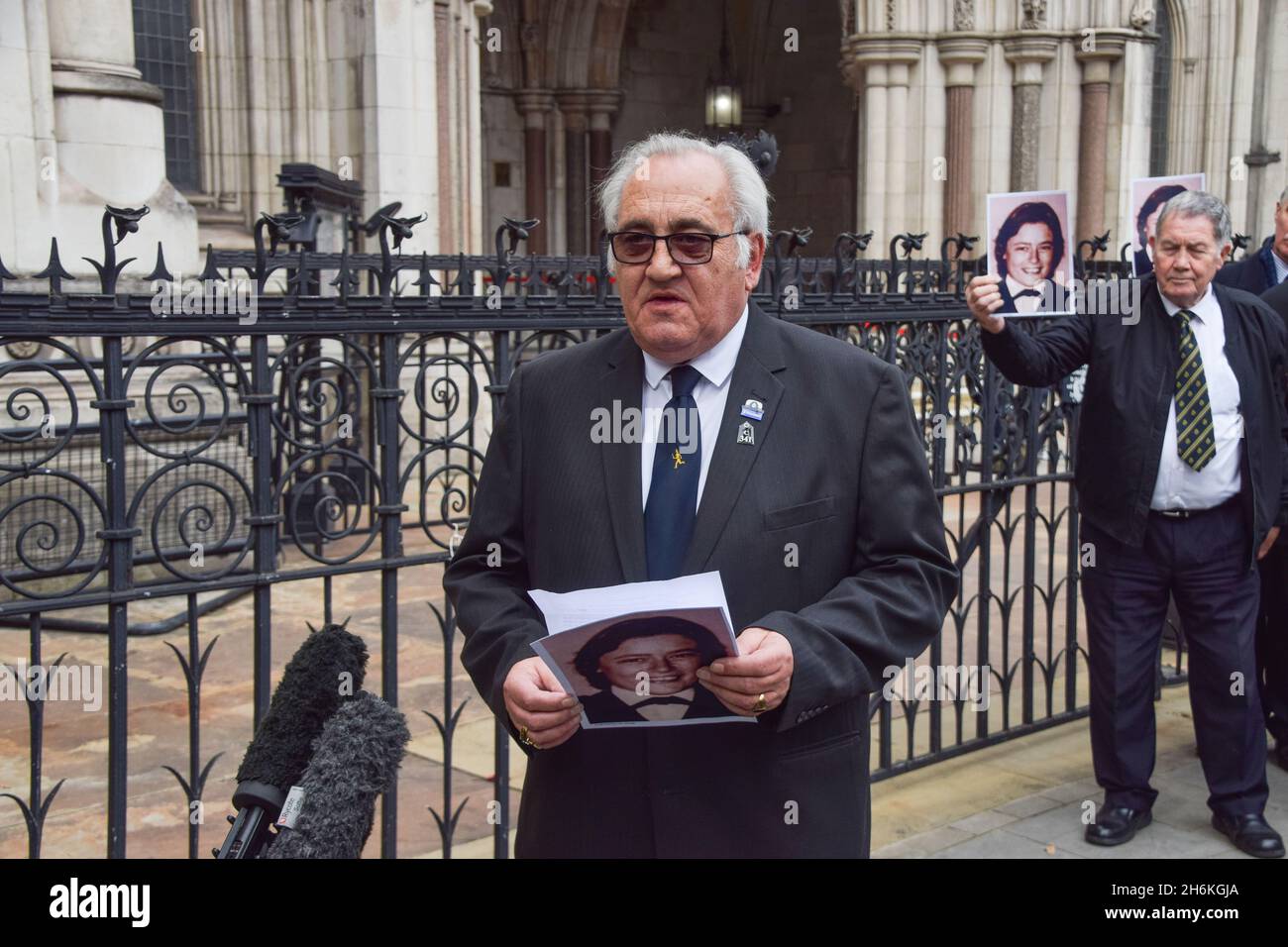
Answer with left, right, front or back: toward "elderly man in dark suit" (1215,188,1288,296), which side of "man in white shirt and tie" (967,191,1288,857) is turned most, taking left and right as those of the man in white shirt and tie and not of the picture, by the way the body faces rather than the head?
back

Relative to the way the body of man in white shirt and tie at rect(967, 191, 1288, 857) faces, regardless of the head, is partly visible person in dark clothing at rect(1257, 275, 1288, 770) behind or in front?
behind

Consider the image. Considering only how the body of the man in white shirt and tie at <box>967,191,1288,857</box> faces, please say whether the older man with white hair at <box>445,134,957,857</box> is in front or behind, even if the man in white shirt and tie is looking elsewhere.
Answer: in front

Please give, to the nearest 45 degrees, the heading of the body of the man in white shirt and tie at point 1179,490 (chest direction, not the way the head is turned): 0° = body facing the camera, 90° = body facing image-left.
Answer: approximately 0°
